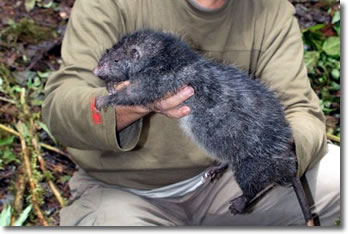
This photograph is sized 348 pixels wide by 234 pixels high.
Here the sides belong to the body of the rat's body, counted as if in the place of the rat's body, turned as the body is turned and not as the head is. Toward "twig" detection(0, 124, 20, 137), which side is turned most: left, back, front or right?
front

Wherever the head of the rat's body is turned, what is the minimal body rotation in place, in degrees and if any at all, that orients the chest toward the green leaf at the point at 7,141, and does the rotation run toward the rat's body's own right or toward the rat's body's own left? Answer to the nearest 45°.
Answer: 0° — it already faces it

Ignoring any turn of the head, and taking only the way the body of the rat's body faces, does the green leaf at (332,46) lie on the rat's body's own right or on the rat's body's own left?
on the rat's body's own right

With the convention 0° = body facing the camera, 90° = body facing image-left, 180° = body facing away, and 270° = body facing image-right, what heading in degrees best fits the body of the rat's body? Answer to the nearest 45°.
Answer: approximately 90°

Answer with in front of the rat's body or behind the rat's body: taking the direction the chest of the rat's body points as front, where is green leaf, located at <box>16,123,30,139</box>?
in front

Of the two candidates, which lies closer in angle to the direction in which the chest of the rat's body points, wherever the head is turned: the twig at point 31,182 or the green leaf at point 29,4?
the twig

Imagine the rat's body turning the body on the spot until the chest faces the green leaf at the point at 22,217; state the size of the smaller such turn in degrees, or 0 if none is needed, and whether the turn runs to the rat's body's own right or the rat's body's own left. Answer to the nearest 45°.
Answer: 0° — it already faces it

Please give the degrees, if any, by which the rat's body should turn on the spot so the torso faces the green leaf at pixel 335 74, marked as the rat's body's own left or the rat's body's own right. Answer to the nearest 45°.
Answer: approximately 135° to the rat's body's own right

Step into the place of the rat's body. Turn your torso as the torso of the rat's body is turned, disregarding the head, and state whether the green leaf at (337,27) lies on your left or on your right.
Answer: on your right

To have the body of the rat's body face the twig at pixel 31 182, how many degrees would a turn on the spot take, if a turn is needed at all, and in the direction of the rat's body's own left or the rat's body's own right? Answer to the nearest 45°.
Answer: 0° — it already faces it

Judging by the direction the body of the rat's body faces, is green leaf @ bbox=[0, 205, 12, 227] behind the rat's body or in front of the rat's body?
in front

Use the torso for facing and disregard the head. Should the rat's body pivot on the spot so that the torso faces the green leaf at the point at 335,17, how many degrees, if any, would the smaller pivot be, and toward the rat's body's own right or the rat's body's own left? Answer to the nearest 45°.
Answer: approximately 135° to the rat's body's own right

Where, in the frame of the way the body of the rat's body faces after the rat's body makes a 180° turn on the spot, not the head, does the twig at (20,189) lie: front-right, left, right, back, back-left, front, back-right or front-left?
back

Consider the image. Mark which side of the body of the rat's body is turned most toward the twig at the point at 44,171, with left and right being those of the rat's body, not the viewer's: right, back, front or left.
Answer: front
